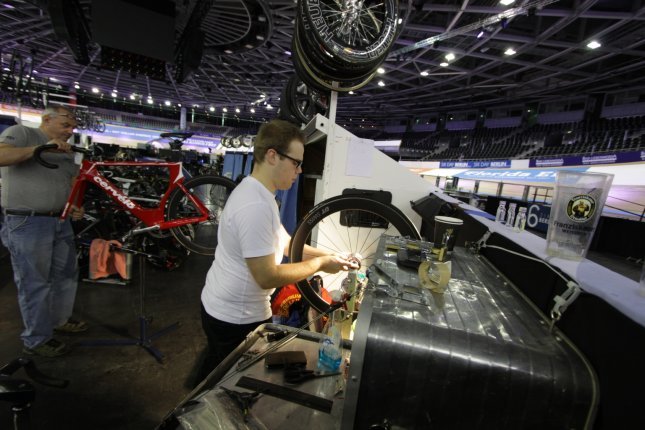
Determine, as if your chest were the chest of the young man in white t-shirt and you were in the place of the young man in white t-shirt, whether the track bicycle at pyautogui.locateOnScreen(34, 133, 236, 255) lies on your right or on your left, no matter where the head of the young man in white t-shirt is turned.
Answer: on your left

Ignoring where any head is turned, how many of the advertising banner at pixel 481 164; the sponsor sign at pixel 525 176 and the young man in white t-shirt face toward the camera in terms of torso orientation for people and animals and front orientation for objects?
2

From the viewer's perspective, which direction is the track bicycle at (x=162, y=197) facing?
to the viewer's left

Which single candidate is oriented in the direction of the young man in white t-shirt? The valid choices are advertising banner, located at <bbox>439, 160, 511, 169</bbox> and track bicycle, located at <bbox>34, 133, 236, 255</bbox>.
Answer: the advertising banner

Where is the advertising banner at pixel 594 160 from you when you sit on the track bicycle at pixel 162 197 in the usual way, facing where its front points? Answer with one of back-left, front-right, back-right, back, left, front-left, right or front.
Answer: back

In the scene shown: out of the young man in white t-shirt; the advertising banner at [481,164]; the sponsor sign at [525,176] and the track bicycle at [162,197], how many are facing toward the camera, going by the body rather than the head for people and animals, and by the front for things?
2

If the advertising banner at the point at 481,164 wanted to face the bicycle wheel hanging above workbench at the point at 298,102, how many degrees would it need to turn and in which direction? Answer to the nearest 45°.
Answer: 0° — it already faces it

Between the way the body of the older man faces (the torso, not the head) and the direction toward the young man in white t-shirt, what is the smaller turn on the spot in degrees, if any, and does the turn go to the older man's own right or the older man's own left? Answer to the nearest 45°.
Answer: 0° — they already face them

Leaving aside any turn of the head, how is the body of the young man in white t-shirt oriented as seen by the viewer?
to the viewer's right

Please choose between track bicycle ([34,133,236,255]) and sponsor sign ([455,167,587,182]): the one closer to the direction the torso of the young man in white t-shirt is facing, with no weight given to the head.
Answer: the sponsor sign

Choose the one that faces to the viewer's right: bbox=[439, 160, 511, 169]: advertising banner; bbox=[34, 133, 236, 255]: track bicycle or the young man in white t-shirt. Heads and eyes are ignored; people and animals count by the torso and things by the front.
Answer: the young man in white t-shirt
